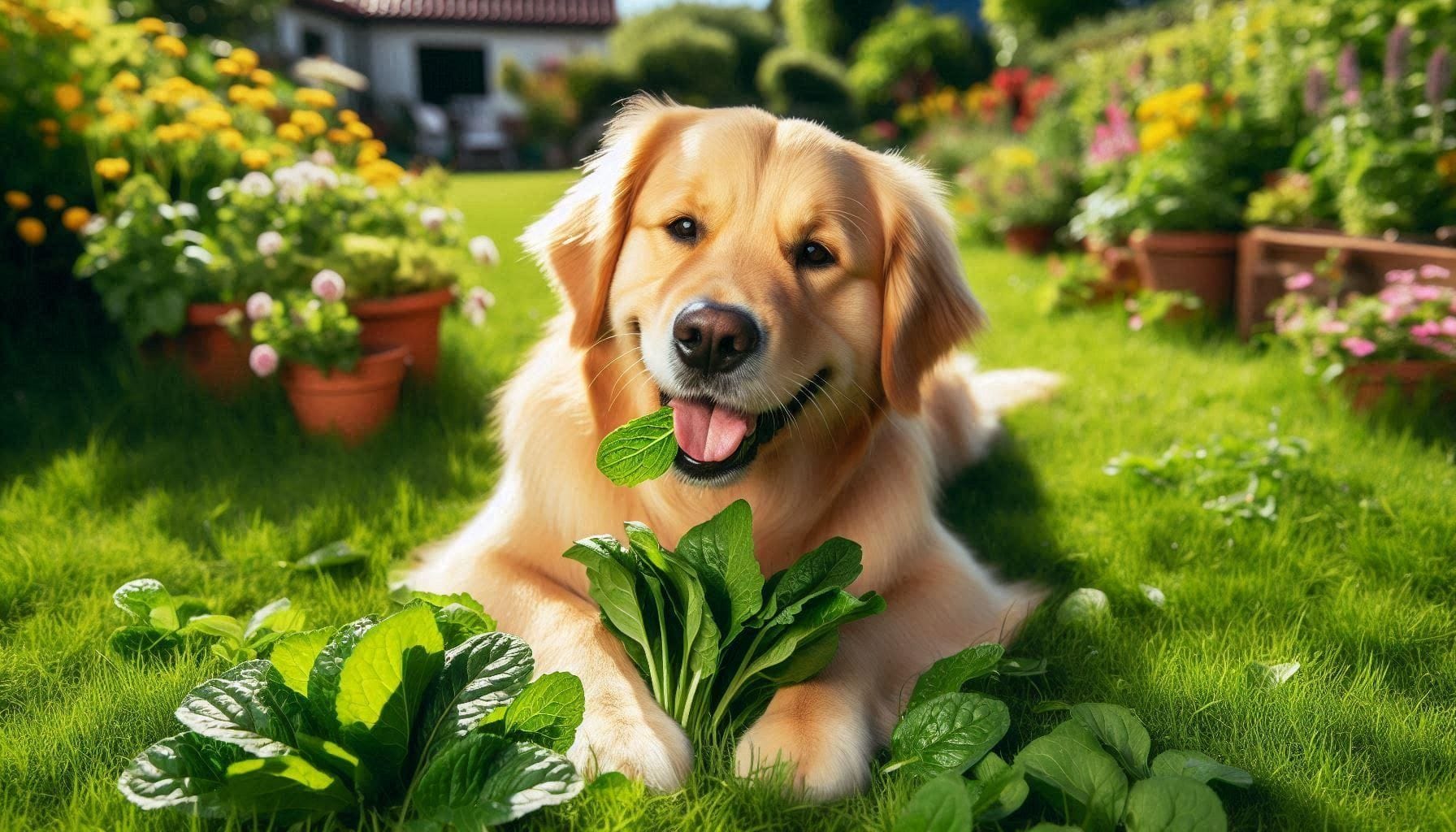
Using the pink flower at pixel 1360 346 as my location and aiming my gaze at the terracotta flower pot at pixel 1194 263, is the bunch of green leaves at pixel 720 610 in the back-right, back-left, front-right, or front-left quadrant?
back-left

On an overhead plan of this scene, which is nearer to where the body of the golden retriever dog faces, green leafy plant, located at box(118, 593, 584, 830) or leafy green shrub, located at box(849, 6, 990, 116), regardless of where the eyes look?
the green leafy plant

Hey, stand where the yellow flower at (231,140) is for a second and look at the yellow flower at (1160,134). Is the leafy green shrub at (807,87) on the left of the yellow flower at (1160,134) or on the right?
left

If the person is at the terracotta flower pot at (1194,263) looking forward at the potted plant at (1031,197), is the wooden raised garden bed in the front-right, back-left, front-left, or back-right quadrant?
back-right

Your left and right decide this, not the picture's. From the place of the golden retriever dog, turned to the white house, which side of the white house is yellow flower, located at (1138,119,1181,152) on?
right

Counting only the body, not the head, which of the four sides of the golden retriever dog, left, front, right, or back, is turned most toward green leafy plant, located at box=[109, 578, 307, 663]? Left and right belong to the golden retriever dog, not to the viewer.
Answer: right

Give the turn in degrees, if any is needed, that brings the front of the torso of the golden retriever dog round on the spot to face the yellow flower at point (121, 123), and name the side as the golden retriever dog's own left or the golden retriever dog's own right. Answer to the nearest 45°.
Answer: approximately 135° to the golden retriever dog's own right

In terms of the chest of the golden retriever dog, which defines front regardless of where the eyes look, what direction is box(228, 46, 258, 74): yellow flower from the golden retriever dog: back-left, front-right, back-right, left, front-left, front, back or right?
back-right

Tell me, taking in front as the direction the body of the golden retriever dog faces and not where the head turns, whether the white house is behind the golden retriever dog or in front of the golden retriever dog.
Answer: behind

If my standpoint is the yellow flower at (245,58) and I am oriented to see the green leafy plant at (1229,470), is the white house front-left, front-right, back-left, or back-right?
back-left

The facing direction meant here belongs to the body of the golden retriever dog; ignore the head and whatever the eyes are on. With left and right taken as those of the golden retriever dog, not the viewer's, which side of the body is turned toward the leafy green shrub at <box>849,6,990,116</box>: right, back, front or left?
back

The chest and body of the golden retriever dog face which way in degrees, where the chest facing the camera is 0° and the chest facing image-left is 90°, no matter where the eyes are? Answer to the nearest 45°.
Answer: approximately 0°

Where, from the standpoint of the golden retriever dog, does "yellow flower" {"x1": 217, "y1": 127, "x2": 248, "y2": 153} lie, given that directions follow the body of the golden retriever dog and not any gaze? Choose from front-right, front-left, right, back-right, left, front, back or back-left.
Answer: back-right
